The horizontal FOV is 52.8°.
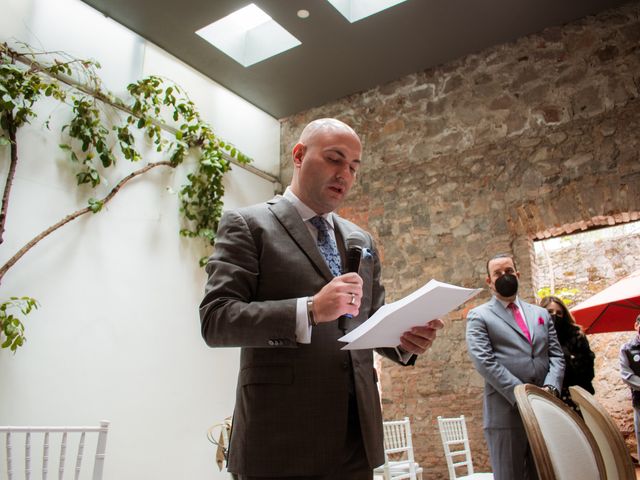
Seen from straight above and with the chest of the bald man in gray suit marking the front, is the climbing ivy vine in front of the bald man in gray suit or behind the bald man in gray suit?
behind

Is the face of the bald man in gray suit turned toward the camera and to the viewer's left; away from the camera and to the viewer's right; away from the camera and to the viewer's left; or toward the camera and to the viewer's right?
toward the camera and to the viewer's right

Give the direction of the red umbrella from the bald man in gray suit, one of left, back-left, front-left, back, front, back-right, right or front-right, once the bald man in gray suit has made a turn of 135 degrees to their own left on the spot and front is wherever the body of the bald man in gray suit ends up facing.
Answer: front-right

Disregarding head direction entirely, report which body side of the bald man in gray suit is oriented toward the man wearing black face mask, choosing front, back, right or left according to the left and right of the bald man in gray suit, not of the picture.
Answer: left

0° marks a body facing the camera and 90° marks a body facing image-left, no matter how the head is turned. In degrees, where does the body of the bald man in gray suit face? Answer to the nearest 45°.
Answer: approximately 315°

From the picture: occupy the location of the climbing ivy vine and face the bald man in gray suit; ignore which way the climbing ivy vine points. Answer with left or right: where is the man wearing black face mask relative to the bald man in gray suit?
left
